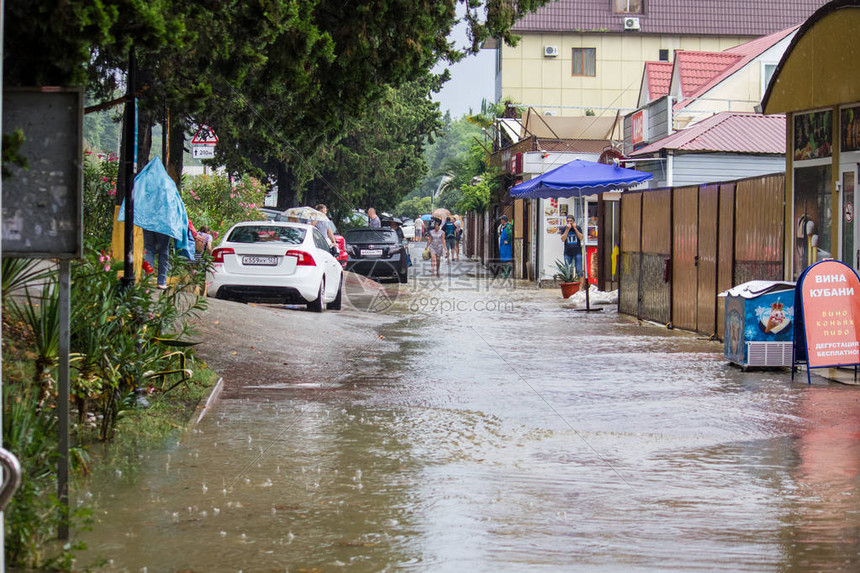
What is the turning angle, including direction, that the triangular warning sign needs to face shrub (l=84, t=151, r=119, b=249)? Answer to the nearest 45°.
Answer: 0° — it already faces it

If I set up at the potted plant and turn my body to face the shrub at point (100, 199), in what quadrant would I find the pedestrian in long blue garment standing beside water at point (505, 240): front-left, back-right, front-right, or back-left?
back-right

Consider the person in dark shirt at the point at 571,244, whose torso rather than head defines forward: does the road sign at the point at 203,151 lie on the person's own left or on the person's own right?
on the person's own right

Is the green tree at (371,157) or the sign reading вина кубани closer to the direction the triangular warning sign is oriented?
the sign reading вина кубани

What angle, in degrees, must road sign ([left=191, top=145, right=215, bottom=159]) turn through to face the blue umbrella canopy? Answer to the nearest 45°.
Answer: approximately 45° to its left

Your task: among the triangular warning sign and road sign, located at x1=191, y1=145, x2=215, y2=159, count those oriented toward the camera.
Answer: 2

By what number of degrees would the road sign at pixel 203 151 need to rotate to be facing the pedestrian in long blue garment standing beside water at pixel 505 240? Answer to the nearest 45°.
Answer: approximately 135° to its left

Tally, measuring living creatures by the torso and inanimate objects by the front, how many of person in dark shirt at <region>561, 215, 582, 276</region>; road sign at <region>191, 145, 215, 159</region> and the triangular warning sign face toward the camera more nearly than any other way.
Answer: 3

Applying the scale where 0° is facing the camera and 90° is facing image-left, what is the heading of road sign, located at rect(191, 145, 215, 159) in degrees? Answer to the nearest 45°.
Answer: approximately 0°
